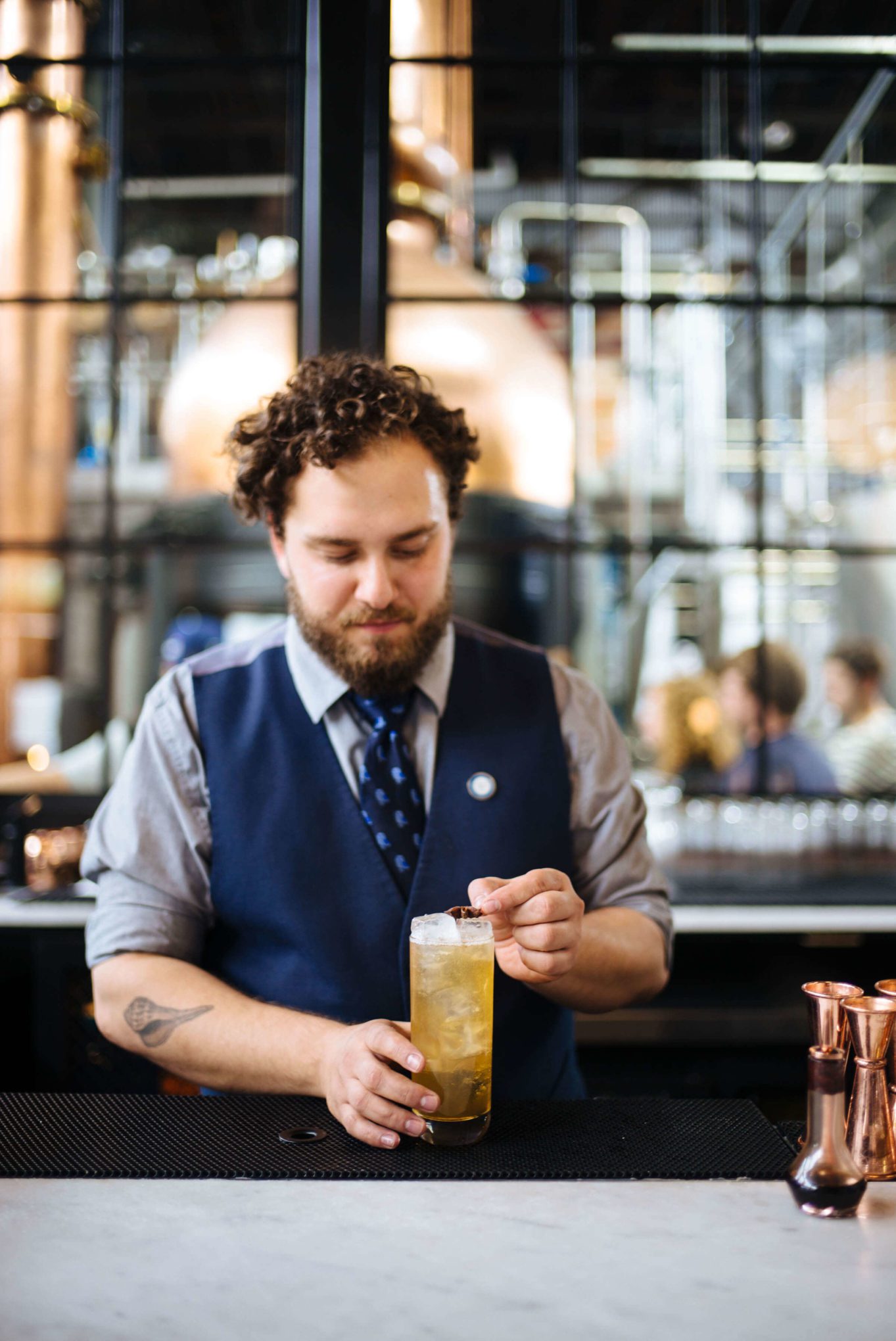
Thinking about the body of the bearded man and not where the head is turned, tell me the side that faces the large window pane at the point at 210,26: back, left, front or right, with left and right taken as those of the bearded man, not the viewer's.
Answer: back

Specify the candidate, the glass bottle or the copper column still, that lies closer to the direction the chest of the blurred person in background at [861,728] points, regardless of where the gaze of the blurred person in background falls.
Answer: the copper column still

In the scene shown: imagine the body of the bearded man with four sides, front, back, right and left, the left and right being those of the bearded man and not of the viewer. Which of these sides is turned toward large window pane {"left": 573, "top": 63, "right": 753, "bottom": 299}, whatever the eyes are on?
back

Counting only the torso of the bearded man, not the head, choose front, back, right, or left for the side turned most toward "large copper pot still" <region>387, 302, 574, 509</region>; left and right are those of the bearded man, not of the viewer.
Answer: back

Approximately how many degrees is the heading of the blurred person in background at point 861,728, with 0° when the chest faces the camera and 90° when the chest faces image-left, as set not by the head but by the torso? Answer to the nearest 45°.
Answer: approximately 90°
